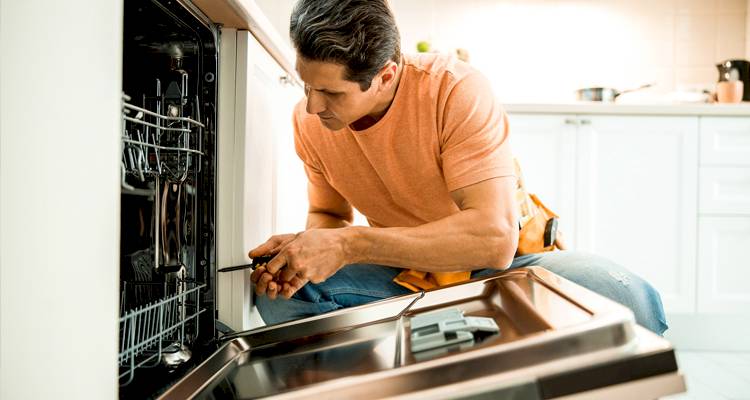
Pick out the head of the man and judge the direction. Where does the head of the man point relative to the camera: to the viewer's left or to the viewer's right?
to the viewer's left

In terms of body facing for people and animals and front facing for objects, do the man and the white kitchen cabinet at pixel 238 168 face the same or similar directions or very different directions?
very different directions

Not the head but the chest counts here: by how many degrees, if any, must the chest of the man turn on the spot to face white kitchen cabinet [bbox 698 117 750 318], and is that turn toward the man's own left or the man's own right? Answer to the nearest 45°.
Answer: approximately 180°

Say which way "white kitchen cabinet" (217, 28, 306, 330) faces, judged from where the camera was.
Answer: facing to the right of the viewer

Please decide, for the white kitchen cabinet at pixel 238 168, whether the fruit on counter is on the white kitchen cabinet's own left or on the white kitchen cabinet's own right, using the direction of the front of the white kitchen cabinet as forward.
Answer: on the white kitchen cabinet's own left

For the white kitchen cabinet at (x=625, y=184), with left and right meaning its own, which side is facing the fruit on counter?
right

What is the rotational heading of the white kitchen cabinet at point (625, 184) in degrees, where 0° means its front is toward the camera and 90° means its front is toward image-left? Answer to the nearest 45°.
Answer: approximately 0°
